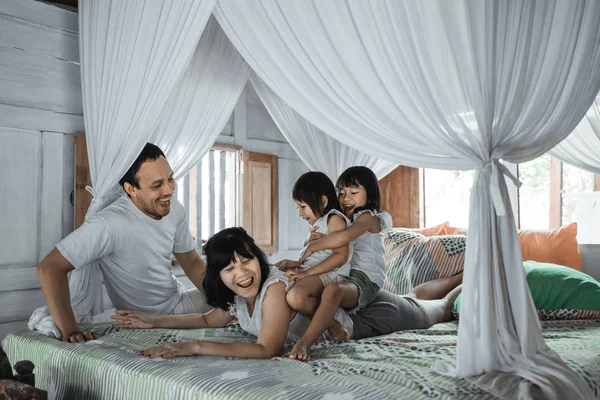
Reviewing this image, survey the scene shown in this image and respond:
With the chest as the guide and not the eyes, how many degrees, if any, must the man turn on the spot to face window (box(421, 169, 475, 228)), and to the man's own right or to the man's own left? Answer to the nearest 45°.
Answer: approximately 90° to the man's own left

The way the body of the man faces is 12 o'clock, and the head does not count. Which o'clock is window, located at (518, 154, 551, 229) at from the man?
The window is roughly at 10 o'clock from the man.

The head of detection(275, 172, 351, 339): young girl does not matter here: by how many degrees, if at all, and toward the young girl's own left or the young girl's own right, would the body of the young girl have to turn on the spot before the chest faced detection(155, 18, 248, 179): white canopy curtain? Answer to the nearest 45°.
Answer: approximately 45° to the young girl's own right

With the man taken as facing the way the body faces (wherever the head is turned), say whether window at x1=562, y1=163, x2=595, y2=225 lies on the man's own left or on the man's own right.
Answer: on the man's own left

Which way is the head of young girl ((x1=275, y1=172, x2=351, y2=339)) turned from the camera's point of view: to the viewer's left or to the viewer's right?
to the viewer's left

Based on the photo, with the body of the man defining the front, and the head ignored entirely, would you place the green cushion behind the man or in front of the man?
in front

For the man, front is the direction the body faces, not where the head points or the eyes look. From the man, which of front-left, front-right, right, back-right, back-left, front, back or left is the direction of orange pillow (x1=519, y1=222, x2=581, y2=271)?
front-left

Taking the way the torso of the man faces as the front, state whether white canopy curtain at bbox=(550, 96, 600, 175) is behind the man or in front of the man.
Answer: in front

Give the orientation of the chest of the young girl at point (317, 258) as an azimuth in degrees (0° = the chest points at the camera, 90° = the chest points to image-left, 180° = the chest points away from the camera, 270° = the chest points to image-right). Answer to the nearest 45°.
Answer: approximately 90°

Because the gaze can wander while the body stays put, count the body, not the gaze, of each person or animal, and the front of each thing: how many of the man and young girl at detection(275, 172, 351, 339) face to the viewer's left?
1

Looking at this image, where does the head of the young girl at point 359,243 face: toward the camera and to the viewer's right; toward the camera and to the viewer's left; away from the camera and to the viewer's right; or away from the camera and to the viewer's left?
toward the camera and to the viewer's left

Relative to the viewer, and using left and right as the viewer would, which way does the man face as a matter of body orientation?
facing the viewer and to the right of the viewer

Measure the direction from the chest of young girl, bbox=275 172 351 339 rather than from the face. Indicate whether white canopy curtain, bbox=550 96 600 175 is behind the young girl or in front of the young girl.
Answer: behind

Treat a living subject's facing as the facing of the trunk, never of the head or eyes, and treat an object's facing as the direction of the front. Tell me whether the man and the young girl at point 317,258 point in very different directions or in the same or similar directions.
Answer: very different directions

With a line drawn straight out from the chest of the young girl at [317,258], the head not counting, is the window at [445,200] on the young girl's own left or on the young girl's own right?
on the young girl's own right
